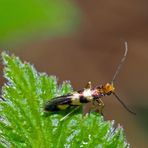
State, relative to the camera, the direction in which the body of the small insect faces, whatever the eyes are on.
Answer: to the viewer's right
